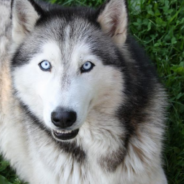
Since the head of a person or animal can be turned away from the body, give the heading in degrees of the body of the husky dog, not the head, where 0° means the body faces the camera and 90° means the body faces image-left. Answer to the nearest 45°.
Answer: approximately 0°
